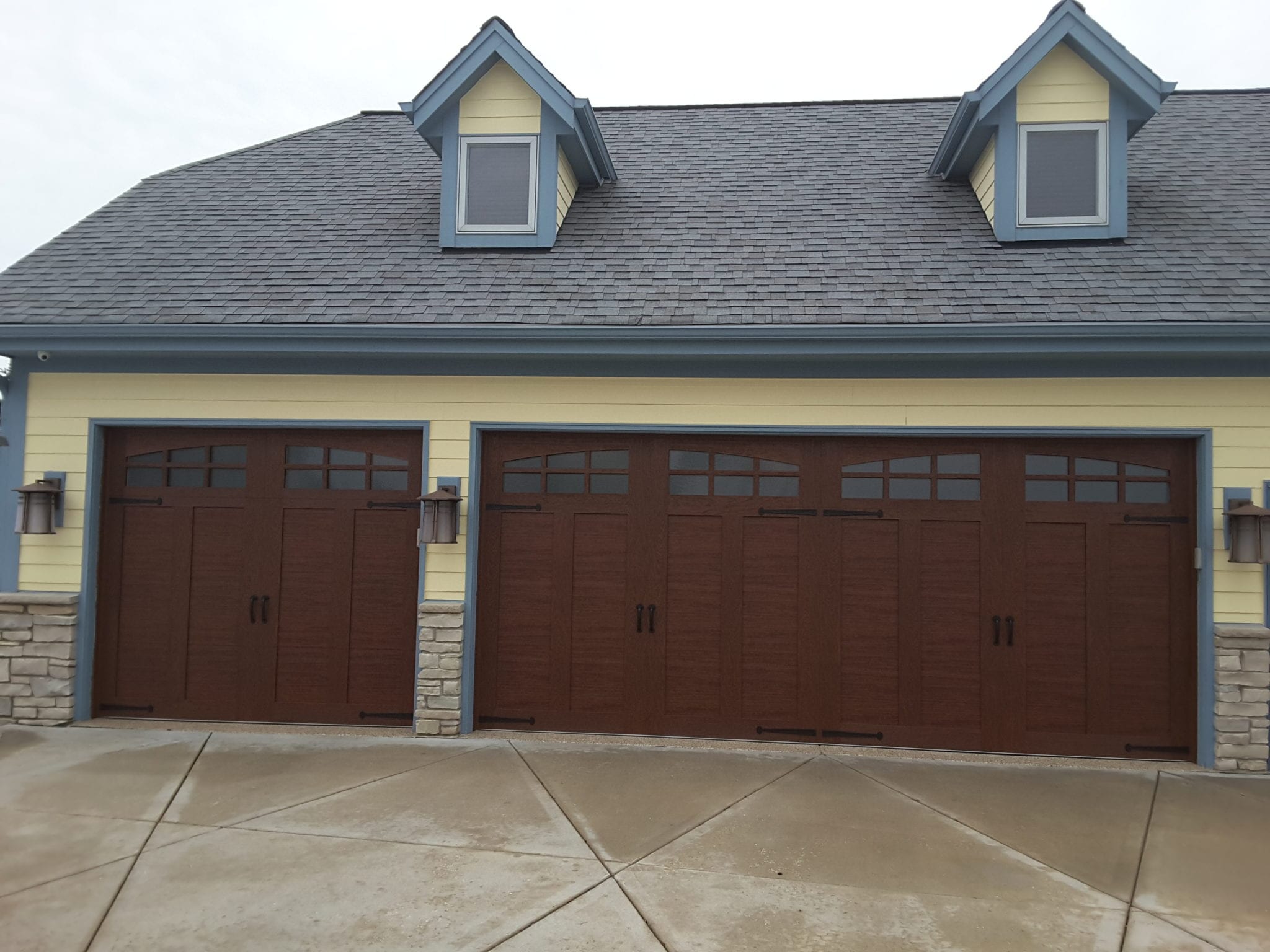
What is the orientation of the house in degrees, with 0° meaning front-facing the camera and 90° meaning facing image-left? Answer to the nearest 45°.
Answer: approximately 0°
